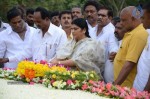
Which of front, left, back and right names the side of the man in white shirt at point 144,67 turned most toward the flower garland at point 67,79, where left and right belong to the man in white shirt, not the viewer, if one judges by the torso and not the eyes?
front

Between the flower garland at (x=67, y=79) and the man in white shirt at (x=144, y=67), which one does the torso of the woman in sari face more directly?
the flower garland

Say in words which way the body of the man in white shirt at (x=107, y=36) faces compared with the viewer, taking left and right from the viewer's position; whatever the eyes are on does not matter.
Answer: facing the viewer and to the left of the viewer

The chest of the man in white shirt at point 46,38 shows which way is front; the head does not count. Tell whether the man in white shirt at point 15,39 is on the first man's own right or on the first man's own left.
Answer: on the first man's own right

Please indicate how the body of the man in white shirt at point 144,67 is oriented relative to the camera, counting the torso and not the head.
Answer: to the viewer's left

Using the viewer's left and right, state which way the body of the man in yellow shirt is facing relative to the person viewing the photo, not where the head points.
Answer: facing to the left of the viewer

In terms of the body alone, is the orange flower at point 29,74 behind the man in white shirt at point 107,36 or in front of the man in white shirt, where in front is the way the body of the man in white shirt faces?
in front

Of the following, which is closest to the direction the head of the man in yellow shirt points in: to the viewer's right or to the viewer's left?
to the viewer's left

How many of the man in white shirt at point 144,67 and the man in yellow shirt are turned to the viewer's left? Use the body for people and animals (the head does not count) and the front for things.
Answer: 2

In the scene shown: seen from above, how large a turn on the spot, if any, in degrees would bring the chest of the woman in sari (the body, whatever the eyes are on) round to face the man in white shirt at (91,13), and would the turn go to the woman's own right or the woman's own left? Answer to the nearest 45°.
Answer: approximately 135° to the woman's own right

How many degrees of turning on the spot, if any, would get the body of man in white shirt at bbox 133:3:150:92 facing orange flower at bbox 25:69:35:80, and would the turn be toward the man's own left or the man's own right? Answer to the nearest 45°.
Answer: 0° — they already face it
